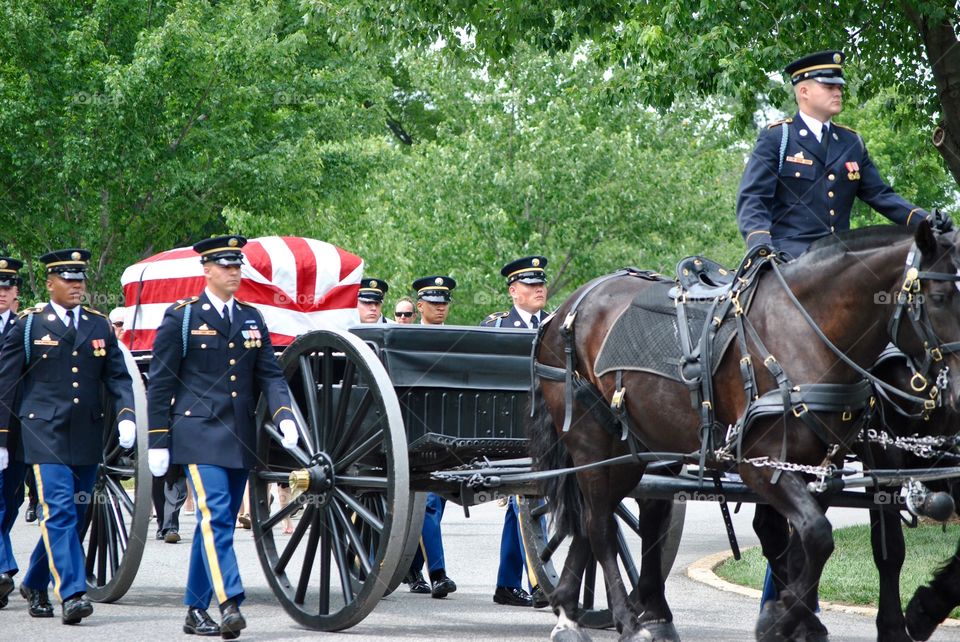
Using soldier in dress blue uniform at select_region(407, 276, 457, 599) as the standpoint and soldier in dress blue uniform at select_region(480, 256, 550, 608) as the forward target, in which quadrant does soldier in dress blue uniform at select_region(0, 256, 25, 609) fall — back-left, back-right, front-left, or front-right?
back-right

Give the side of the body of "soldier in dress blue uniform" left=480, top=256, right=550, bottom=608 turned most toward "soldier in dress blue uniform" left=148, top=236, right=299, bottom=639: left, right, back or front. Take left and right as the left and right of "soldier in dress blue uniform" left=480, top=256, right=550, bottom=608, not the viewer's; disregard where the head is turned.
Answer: right

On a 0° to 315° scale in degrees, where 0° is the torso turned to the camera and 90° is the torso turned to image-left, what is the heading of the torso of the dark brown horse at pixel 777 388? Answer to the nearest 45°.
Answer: approximately 270°

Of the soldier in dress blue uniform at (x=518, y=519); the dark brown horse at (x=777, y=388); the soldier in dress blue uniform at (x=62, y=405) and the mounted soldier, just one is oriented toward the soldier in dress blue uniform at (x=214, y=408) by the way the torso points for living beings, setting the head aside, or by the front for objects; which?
the soldier in dress blue uniform at (x=62, y=405)

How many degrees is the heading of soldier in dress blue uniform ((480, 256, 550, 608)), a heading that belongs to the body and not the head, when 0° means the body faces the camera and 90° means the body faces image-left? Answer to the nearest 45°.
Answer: approximately 315°

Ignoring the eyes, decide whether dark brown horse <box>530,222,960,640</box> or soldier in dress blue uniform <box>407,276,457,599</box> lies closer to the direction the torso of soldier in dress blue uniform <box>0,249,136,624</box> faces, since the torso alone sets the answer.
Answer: the dark brown horse

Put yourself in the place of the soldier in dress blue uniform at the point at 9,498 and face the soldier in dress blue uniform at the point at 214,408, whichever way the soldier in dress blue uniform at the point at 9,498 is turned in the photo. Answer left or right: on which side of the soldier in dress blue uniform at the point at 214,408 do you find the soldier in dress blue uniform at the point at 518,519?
left

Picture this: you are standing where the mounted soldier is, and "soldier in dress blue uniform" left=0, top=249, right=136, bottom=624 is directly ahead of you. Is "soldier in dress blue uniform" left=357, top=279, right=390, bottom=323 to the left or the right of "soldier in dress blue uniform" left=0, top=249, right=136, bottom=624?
right

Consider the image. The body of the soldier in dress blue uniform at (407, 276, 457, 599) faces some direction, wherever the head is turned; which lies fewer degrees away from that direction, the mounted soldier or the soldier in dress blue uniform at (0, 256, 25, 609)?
the mounted soldier
